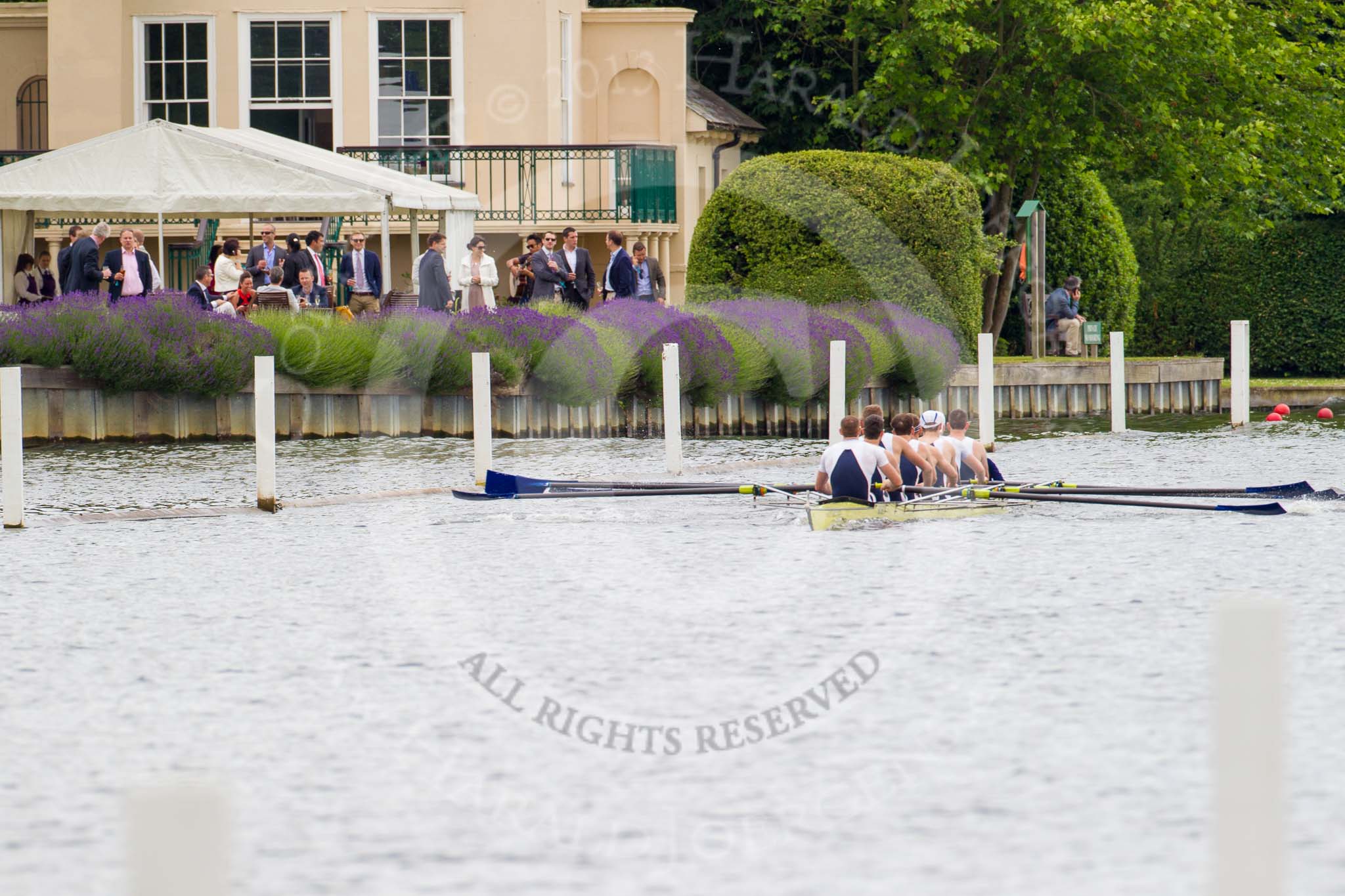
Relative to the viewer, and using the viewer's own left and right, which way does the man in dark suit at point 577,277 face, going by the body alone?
facing the viewer and to the left of the viewer

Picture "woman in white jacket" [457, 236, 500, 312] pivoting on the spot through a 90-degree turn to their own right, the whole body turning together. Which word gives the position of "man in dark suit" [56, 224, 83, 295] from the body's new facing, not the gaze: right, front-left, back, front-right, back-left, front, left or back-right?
front

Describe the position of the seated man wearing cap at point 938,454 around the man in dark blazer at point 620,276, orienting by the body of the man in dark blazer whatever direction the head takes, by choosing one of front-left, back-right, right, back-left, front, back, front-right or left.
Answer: left

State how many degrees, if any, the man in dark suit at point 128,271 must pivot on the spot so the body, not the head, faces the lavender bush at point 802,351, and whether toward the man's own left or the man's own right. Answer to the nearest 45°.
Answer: approximately 45° to the man's own left

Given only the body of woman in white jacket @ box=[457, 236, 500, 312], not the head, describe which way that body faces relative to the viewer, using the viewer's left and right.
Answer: facing the viewer

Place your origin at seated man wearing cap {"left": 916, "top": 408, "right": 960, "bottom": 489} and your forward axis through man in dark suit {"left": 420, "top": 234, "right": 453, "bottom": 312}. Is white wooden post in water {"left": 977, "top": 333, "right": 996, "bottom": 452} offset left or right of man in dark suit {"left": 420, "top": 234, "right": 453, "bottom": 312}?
right

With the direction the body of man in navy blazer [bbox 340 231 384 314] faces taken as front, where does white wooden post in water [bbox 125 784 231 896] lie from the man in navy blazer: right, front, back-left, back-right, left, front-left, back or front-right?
front

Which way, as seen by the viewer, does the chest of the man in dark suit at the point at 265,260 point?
toward the camera

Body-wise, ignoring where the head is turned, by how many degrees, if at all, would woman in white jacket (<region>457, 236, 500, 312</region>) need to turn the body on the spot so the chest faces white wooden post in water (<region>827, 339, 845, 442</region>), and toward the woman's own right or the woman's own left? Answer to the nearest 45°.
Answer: approximately 45° to the woman's own left

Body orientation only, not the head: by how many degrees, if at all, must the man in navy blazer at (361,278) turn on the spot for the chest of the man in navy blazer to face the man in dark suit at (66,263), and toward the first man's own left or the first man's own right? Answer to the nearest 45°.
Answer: approximately 90° to the first man's own right

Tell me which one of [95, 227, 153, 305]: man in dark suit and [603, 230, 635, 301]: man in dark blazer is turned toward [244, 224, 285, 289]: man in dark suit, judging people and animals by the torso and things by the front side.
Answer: [603, 230, 635, 301]: man in dark blazer

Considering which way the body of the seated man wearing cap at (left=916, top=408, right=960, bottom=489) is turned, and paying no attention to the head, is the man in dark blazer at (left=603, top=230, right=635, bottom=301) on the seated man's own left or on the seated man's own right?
on the seated man's own left

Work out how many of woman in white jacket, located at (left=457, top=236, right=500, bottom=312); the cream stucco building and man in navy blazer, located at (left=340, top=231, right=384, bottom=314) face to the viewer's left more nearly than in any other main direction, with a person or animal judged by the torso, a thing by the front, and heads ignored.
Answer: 0

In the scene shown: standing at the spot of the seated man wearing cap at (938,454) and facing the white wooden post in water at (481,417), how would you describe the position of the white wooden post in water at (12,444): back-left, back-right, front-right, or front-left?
front-left

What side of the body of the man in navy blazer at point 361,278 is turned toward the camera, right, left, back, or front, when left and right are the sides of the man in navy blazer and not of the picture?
front

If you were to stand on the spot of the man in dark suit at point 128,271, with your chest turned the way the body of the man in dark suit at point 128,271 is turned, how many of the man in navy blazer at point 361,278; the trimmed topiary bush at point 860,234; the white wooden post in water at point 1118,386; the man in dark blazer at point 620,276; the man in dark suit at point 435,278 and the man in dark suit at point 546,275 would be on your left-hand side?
6
